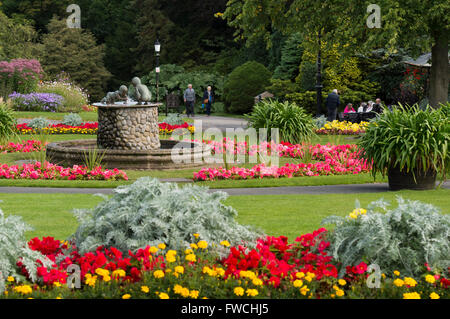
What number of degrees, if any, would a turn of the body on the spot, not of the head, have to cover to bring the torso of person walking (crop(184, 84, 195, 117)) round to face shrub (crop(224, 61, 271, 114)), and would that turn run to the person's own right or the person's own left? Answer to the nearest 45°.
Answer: approximately 135° to the person's own left

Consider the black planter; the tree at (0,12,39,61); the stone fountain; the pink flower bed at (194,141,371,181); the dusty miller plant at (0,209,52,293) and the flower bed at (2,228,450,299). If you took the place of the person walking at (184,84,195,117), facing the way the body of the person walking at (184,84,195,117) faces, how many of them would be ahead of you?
5

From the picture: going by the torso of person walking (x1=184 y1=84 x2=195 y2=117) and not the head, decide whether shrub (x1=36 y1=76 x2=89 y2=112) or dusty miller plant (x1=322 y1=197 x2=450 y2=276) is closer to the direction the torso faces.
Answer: the dusty miller plant

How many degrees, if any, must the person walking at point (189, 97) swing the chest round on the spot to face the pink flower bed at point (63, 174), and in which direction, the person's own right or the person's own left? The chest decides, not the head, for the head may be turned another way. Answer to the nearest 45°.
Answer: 0° — they already face it

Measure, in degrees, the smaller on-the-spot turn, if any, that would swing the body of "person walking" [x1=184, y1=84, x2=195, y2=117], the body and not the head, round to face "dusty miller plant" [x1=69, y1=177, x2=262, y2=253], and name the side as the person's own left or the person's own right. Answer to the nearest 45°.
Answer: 0° — they already face it

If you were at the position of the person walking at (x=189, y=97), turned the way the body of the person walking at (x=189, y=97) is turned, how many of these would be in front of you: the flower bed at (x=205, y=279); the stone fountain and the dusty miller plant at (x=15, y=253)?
3

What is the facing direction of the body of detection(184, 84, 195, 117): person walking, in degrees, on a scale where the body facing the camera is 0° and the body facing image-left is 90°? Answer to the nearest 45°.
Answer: approximately 0°

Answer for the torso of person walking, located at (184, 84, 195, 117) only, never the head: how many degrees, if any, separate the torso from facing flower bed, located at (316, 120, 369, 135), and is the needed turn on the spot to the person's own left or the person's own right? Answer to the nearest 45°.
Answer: approximately 45° to the person's own left

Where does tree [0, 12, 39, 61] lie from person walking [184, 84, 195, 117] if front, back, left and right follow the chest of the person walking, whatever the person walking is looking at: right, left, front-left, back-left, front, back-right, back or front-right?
back-right

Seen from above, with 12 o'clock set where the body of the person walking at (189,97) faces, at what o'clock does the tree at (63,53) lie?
The tree is roughly at 5 o'clock from the person walking.

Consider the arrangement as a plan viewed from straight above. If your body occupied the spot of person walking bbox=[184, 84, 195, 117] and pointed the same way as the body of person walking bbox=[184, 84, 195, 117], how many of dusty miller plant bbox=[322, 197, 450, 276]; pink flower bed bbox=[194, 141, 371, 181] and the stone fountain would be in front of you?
3
